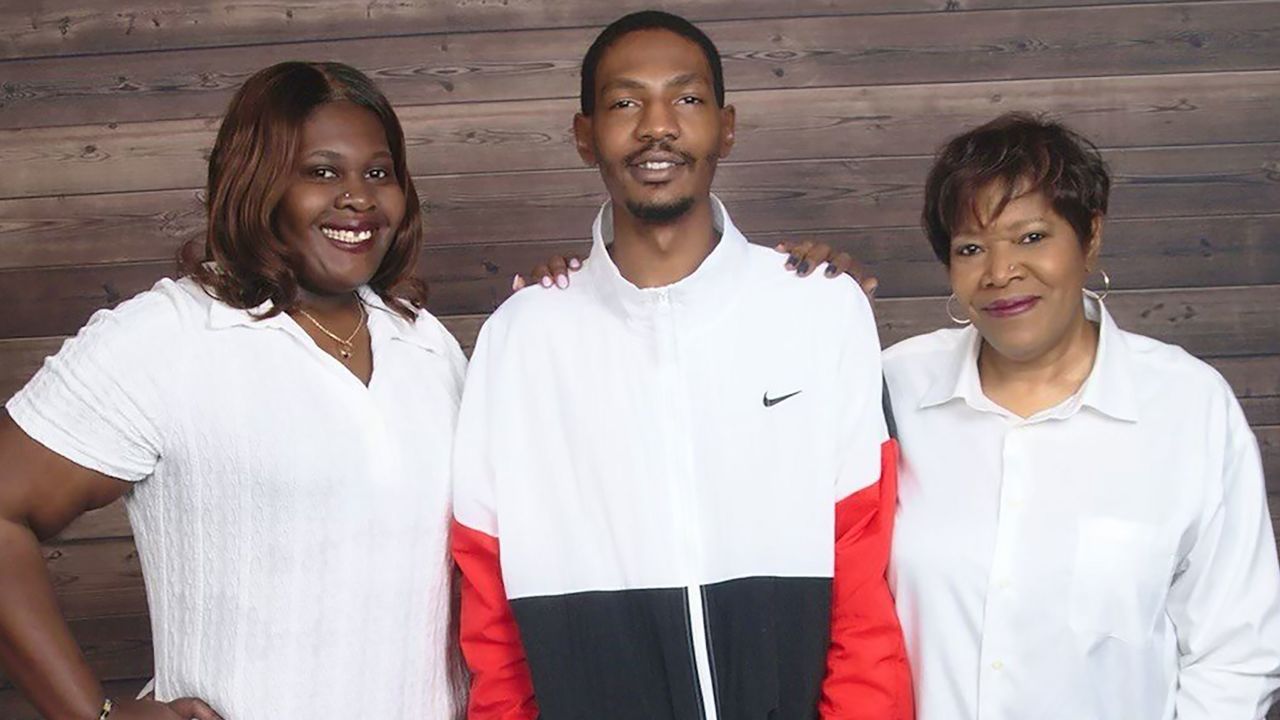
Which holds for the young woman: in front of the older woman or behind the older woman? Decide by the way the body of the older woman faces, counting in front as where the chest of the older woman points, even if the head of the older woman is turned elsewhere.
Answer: in front

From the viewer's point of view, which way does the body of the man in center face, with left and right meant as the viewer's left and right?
facing the viewer

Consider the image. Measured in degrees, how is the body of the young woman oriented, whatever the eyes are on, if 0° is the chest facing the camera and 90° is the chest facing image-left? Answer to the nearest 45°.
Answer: approximately 315°

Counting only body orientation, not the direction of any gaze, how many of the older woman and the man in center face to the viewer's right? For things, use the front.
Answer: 0

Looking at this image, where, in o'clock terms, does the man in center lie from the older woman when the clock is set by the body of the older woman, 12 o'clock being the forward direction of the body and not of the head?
The man in center is roughly at 1 o'clock from the older woman.

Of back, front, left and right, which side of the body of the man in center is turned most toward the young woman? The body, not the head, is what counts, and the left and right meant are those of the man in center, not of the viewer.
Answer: right

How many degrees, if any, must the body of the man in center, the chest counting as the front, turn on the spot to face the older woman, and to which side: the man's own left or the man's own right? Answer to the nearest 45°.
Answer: approximately 90° to the man's own left

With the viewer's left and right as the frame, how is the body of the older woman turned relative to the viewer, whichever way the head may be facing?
facing the viewer and to the left of the viewer

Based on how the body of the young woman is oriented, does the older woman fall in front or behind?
in front

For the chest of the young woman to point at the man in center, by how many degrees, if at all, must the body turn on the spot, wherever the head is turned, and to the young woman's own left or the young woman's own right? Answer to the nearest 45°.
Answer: approximately 45° to the young woman's own left
